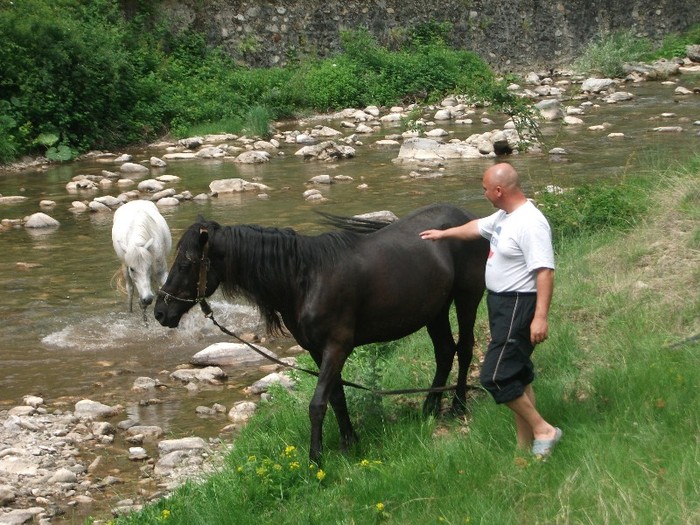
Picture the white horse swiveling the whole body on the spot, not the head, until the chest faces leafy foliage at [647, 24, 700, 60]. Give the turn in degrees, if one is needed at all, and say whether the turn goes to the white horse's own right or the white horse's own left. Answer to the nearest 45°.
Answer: approximately 135° to the white horse's own left

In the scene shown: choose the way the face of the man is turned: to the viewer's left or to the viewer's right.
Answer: to the viewer's left

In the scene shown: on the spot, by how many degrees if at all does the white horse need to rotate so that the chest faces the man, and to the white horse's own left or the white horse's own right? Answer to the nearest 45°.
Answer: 0° — it already faces them

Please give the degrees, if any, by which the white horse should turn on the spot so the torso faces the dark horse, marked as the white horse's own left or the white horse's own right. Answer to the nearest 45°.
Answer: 0° — it already faces it

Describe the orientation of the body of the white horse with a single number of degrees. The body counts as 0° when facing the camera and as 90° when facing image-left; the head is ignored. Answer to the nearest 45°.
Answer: approximately 0°

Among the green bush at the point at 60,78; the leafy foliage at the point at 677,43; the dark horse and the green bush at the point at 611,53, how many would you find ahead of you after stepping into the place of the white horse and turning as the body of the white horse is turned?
1

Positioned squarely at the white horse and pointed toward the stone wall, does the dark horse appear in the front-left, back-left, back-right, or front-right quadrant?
back-right

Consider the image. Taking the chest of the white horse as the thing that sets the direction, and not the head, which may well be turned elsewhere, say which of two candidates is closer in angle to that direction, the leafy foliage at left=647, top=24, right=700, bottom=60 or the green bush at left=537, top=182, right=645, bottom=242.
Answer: the green bush

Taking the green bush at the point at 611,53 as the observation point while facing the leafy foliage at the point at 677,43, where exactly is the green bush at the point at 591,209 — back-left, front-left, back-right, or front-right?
back-right

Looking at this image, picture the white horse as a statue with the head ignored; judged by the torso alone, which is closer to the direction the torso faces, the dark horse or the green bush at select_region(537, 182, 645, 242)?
the dark horse

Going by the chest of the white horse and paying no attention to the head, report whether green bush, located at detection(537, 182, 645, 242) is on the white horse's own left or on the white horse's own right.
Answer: on the white horse's own left

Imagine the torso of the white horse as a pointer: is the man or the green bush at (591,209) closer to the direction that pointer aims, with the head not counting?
the man
